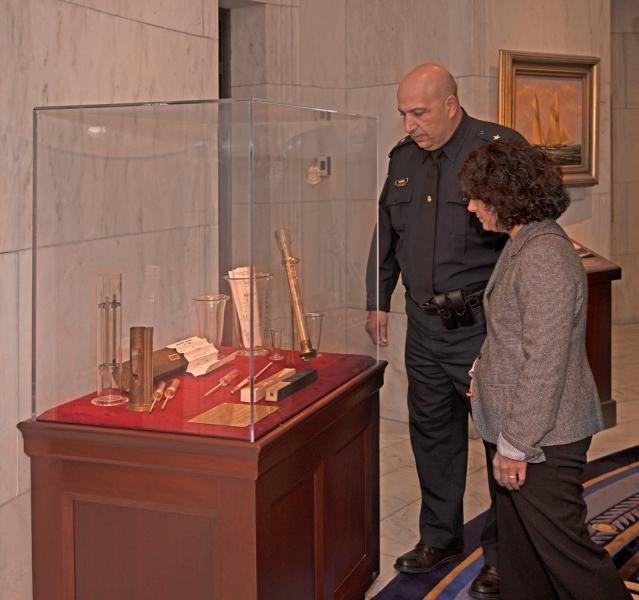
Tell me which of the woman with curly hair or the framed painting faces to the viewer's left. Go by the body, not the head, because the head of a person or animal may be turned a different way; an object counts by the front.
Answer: the woman with curly hair

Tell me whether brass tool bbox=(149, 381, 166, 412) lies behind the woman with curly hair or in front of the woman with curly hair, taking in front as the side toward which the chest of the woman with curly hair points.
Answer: in front

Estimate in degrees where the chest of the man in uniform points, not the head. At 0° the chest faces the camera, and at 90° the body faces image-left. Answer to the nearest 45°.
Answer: approximately 45°

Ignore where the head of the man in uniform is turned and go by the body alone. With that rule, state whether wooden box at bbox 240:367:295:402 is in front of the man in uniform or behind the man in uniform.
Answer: in front

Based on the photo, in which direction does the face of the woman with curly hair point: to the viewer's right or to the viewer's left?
to the viewer's left

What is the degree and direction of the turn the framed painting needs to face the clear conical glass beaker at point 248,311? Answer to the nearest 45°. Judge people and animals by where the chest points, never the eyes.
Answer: approximately 45° to its right

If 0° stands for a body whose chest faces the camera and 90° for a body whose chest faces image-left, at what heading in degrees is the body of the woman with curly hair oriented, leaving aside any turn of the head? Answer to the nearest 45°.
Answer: approximately 90°

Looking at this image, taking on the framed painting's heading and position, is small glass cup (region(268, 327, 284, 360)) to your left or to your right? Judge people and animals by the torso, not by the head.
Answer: on your right

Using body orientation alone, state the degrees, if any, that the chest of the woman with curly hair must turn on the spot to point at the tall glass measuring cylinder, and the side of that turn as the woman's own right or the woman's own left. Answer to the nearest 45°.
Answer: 0° — they already face it

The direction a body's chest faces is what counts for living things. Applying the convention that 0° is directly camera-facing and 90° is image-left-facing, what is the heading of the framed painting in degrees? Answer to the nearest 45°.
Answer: approximately 315°

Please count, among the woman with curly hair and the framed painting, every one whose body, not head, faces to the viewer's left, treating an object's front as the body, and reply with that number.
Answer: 1
